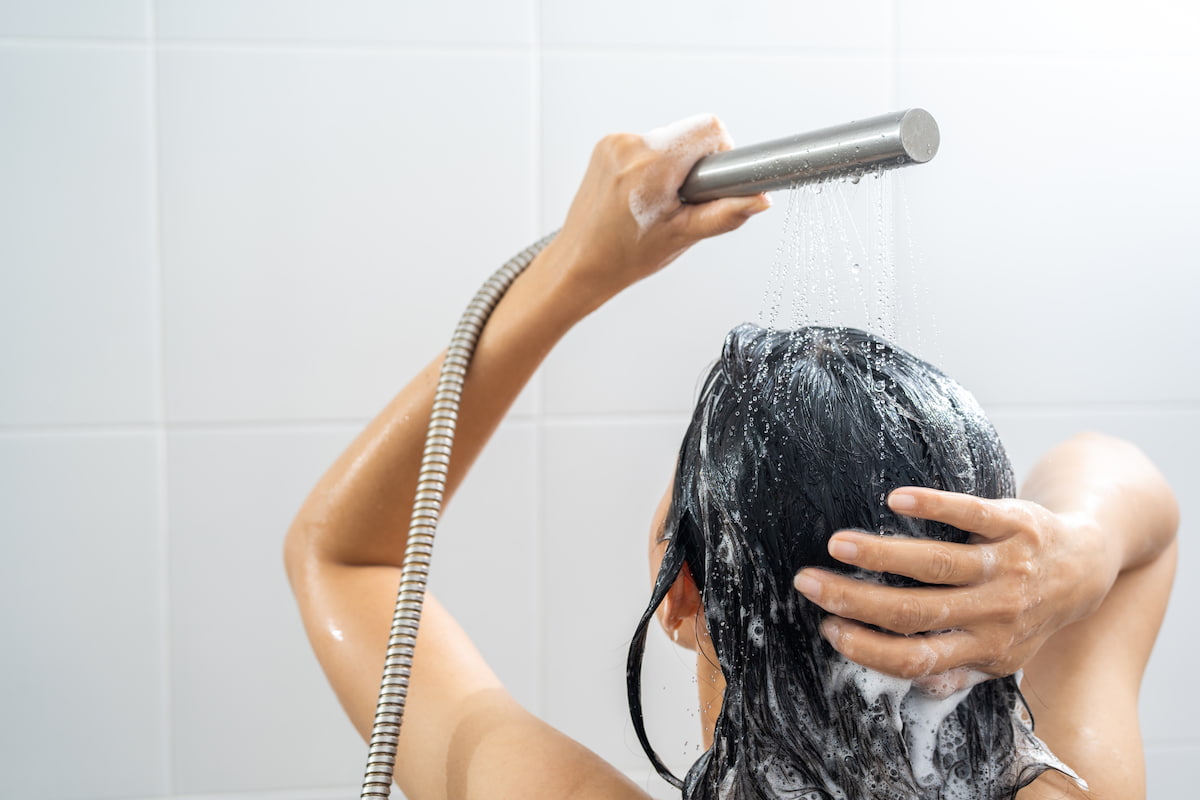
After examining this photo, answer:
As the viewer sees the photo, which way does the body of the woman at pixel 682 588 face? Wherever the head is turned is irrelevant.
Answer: away from the camera
